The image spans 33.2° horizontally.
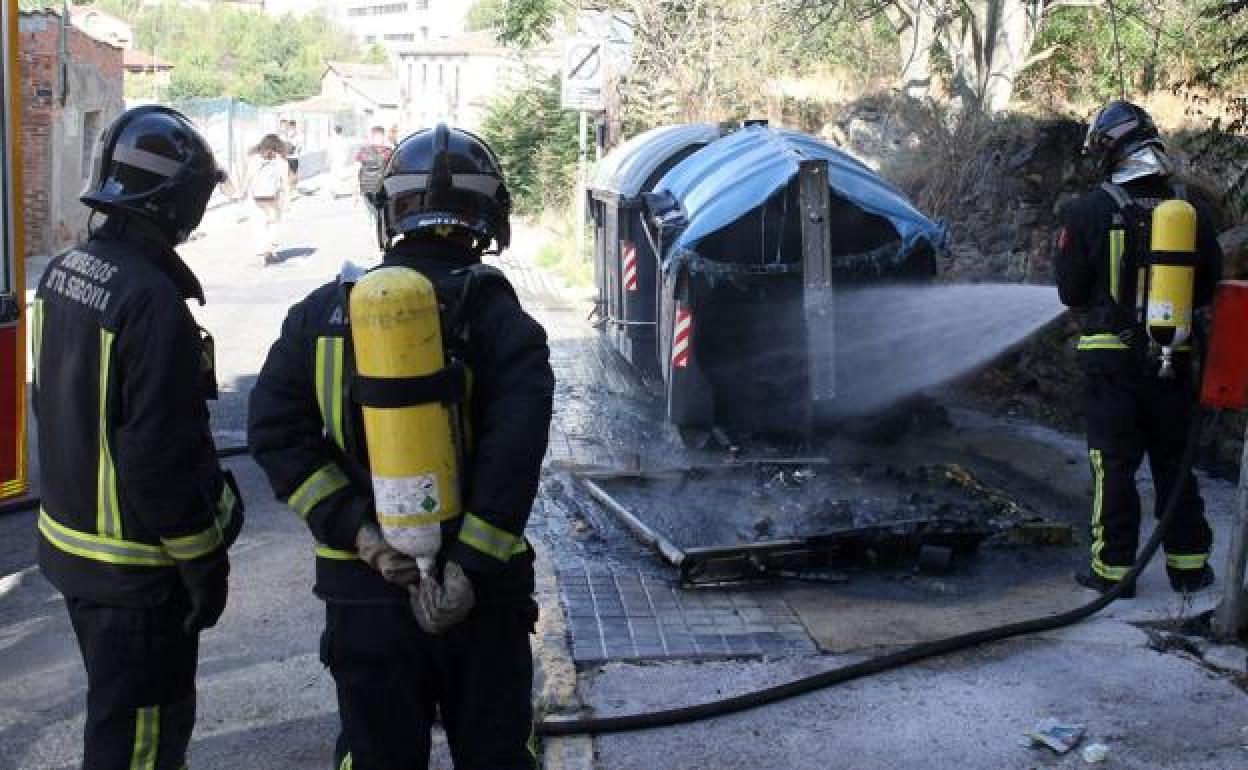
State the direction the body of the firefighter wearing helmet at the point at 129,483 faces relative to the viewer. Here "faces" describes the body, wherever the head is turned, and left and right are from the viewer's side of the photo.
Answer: facing away from the viewer and to the right of the viewer

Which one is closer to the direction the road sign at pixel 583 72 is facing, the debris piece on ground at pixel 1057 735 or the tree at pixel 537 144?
the debris piece on ground

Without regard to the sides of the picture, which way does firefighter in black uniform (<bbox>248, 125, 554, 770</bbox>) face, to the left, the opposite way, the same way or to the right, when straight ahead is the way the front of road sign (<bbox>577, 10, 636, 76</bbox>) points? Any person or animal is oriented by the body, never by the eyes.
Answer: the opposite way

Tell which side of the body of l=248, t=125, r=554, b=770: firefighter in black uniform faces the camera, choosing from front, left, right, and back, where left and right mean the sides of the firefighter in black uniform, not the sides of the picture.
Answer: back

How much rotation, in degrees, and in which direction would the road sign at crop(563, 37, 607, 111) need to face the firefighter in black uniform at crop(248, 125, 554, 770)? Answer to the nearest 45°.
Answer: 0° — it already faces them

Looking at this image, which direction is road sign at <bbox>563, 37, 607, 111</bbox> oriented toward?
toward the camera

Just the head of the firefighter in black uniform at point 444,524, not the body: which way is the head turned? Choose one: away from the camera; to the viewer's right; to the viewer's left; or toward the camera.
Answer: away from the camera

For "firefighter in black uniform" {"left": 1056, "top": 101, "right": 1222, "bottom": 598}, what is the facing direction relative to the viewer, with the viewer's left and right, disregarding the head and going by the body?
facing away from the viewer and to the left of the viewer

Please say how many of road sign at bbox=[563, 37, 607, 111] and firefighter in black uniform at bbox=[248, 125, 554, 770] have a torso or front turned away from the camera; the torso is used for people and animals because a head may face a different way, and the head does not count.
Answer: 1

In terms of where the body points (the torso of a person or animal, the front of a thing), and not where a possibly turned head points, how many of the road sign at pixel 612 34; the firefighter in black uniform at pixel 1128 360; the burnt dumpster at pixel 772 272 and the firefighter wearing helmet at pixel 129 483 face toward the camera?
1

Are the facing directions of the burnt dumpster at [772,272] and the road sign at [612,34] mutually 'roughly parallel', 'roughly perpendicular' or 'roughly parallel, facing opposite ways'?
roughly perpendicular
